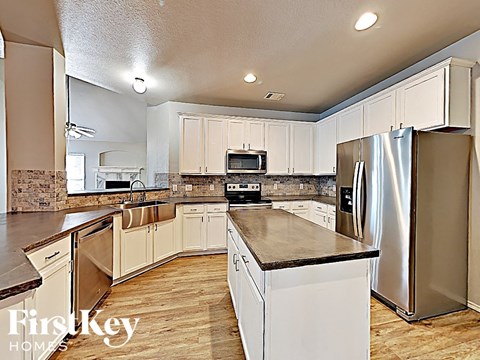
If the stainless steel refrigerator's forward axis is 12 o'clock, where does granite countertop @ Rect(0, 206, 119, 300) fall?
The granite countertop is roughly at 12 o'clock from the stainless steel refrigerator.

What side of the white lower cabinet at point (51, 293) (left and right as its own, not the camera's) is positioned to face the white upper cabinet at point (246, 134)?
left

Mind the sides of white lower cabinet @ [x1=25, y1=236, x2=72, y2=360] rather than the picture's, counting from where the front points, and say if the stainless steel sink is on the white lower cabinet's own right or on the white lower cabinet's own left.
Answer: on the white lower cabinet's own left

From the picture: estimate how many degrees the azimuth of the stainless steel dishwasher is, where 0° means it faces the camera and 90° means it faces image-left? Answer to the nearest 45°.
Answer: approximately 315°

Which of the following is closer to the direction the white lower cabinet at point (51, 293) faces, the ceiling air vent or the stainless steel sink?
the ceiling air vent

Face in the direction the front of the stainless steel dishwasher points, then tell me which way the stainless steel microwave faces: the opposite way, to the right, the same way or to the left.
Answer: to the right

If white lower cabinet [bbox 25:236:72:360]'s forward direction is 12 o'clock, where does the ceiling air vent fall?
The ceiling air vent is roughly at 10 o'clock from the white lower cabinet.

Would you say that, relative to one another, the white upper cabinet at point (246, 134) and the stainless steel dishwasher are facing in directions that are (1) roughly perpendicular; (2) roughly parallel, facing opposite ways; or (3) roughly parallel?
roughly perpendicular
